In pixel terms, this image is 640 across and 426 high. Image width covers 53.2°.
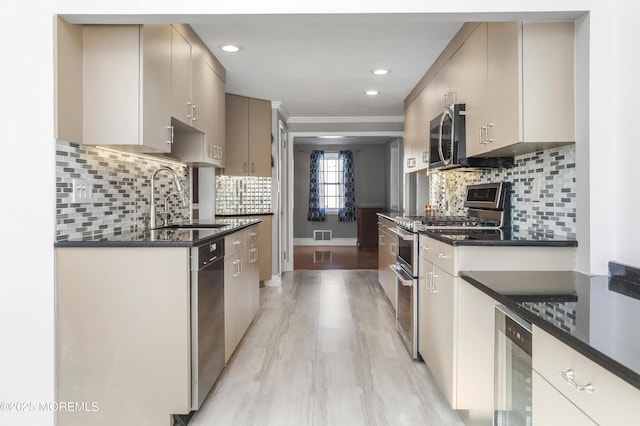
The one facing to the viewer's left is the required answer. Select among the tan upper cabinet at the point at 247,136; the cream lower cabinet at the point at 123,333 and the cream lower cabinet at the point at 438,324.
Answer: the cream lower cabinet at the point at 438,324

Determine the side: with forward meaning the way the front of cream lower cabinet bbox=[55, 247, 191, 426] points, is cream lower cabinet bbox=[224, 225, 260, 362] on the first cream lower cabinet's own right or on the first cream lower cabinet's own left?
on the first cream lower cabinet's own left

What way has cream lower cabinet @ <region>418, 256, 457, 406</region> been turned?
to the viewer's left

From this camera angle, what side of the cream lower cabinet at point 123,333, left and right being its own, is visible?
right

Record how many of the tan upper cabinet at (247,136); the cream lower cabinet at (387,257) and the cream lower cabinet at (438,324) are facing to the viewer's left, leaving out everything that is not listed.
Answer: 2

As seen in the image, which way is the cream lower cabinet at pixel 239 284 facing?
to the viewer's right

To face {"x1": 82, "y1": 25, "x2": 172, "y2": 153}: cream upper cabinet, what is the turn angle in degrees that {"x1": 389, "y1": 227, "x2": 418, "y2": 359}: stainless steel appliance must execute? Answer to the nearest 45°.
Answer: approximately 45° to its left

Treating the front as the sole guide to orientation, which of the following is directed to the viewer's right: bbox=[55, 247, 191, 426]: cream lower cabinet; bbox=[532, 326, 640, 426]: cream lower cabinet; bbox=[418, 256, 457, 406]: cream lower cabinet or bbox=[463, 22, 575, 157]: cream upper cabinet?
bbox=[55, 247, 191, 426]: cream lower cabinet

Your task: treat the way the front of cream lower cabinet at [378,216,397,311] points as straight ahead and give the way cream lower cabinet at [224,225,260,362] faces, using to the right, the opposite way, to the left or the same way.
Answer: the opposite way

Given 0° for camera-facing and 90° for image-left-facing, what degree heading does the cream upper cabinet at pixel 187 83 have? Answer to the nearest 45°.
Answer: approximately 270°

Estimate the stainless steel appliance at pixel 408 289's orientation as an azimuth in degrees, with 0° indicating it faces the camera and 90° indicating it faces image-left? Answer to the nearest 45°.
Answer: approximately 90°

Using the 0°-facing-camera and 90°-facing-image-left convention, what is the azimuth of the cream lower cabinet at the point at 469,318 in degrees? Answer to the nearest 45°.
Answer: approximately 90°
